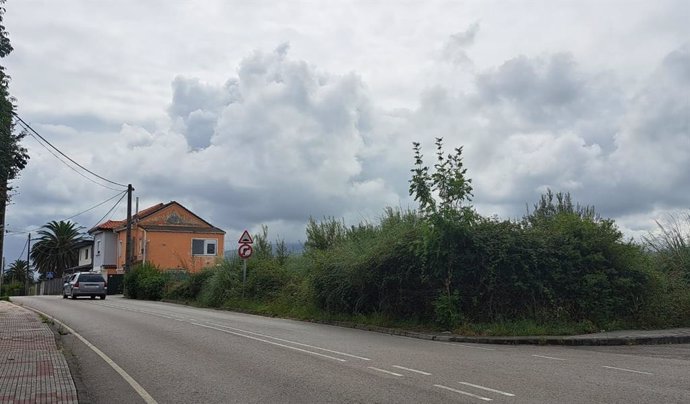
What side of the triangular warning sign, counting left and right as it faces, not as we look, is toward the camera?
front

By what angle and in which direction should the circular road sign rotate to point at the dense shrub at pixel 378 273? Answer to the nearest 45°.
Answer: approximately 45° to its left

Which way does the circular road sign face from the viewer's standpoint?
toward the camera

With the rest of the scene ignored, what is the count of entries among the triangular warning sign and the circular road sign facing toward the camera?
2

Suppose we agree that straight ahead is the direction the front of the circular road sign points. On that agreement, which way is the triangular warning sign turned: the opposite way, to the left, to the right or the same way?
the same way

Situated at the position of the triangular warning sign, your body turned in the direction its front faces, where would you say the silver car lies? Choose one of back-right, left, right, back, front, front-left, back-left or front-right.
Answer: back-right

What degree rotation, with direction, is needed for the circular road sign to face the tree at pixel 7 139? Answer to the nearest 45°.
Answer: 0° — it already faces it

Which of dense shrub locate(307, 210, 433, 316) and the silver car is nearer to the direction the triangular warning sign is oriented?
the dense shrub
